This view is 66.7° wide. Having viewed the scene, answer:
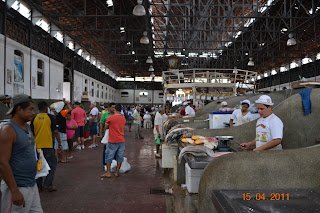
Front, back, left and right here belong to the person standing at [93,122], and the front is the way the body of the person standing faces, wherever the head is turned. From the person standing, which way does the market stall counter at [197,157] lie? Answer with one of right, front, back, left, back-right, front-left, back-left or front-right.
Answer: left

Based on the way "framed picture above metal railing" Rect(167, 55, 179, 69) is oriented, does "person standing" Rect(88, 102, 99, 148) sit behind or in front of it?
in front

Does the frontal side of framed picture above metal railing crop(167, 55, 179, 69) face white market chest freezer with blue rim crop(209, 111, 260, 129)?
yes

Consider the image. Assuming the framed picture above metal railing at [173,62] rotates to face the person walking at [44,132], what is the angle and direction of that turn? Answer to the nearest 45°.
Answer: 0° — it already faces them

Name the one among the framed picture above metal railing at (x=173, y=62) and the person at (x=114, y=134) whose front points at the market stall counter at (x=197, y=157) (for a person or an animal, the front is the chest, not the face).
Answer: the framed picture above metal railing

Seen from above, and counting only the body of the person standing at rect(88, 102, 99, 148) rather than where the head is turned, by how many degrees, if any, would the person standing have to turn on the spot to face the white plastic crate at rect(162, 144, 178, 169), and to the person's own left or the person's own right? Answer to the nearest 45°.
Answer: approximately 90° to the person's own left

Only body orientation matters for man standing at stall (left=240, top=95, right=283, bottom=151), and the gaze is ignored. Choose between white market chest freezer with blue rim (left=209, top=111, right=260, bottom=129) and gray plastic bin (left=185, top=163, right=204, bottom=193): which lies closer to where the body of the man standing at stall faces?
the gray plastic bin

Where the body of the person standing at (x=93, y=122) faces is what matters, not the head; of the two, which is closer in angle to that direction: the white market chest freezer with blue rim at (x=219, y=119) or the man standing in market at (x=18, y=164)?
the man standing in market

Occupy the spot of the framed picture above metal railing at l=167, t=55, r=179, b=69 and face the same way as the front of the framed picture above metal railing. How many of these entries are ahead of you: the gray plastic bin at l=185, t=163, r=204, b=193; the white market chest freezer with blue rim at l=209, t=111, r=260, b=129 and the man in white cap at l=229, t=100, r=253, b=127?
3
